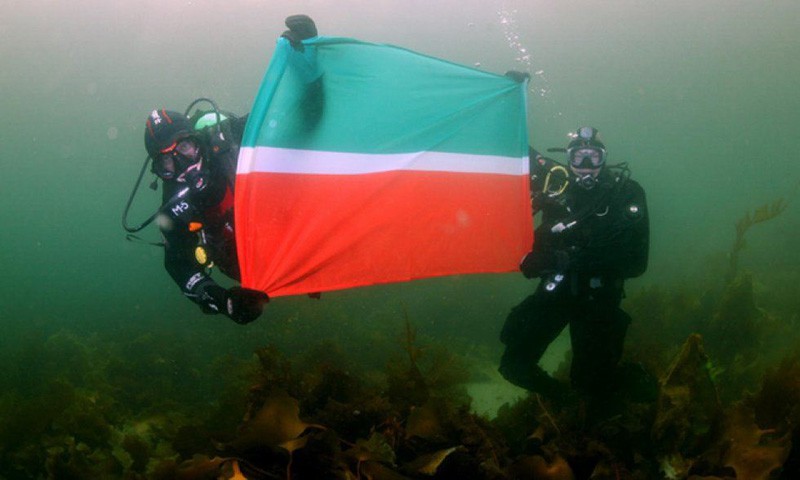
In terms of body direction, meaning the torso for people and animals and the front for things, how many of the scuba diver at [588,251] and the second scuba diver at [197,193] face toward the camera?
2

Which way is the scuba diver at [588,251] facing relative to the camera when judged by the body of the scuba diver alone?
toward the camera

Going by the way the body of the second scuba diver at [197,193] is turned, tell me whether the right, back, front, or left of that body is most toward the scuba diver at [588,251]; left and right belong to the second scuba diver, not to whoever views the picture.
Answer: left

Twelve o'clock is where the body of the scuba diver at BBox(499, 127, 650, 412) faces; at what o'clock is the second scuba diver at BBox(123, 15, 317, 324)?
The second scuba diver is roughly at 2 o'clock from the scuba diver.

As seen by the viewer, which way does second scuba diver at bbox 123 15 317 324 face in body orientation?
toward the camera
